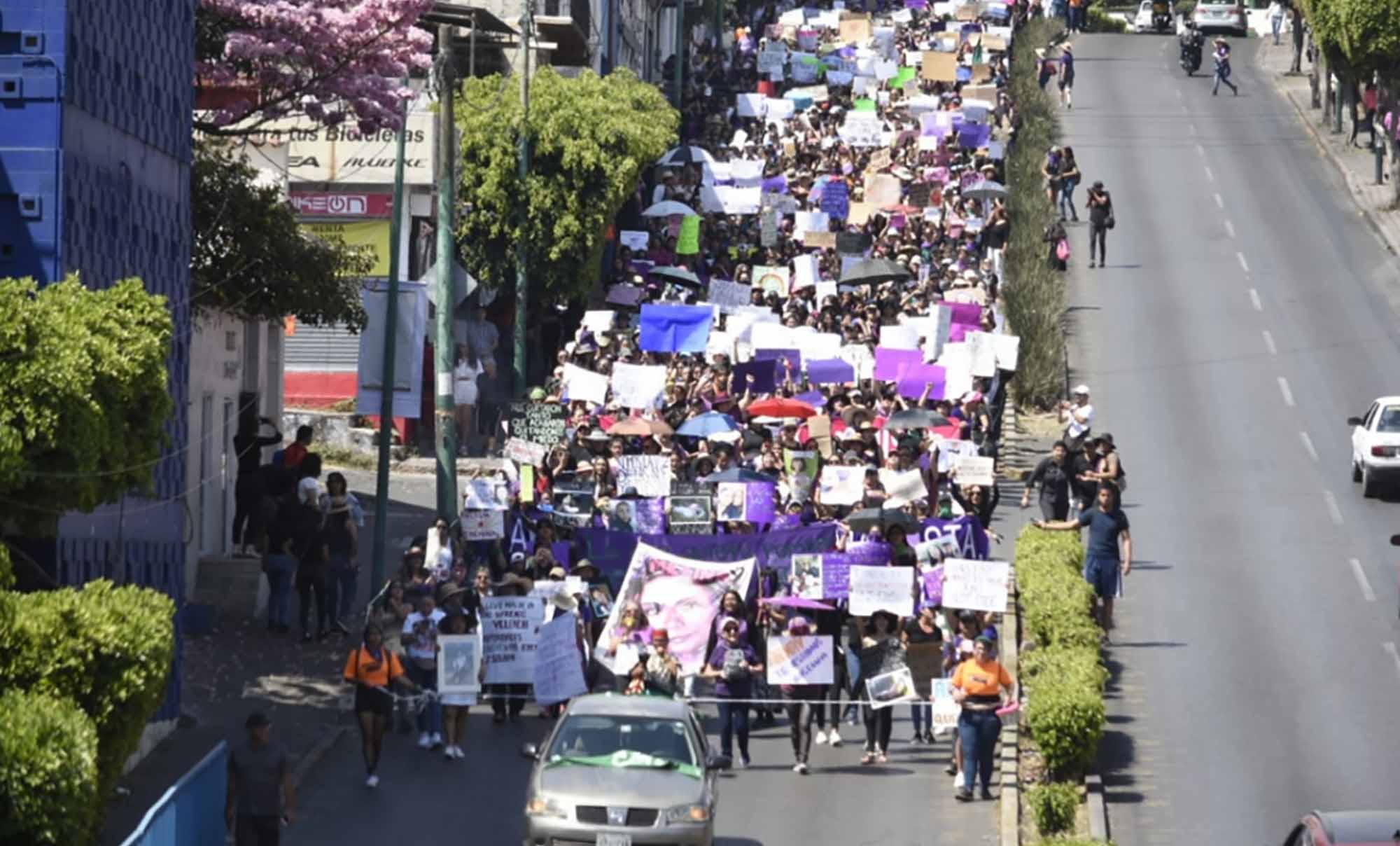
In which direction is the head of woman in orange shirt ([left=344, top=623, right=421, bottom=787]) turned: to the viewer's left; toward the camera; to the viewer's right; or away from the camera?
toward the camera

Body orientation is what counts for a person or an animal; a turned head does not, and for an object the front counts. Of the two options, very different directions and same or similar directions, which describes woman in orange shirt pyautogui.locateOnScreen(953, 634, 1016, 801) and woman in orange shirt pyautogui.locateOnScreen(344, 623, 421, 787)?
same or similar directions

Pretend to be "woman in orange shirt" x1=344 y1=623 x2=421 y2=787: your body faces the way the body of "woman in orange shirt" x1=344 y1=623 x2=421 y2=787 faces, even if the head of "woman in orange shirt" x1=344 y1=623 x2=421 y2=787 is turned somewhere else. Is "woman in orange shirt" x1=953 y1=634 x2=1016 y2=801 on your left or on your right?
on your left

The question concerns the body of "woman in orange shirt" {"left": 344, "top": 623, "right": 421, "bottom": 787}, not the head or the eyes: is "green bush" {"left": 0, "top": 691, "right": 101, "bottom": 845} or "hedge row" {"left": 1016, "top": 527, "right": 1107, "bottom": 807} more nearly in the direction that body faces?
the green bush

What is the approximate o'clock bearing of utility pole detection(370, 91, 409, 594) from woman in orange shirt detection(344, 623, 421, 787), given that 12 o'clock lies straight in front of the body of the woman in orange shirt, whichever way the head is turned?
The utility pole is roughly at 6 o'clock from the woman in orange shirt.

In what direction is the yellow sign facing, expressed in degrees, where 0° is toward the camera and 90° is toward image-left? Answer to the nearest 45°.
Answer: approximately 0°

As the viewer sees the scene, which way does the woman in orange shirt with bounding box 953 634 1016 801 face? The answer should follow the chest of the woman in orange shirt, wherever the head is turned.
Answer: toward the camera

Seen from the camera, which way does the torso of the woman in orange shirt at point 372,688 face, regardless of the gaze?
toward the camera

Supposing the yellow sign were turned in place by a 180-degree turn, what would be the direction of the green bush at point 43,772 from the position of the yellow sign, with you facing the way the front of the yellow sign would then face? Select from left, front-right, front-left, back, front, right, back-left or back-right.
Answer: back

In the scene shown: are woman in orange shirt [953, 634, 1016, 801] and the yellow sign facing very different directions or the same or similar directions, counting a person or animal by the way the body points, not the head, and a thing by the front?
same or similar directions
